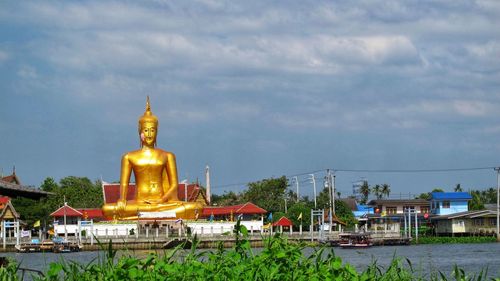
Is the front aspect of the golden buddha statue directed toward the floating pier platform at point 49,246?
no

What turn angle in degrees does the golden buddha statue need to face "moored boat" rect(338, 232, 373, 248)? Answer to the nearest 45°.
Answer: approximately 90° to its left

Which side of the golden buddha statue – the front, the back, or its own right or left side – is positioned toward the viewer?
front
